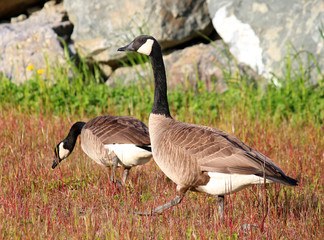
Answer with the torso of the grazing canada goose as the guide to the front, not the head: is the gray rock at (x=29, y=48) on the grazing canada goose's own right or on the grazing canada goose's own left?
on the grazing canada goose's own right

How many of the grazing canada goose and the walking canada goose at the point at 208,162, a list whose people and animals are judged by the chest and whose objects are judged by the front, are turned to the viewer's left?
2

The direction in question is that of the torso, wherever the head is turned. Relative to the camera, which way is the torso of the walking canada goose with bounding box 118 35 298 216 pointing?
to the viewer's left

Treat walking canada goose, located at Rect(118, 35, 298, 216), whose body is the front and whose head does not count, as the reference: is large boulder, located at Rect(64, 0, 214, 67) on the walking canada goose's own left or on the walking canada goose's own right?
on the walking canada goose's own right

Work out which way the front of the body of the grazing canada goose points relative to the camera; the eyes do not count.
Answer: to the viewer's left

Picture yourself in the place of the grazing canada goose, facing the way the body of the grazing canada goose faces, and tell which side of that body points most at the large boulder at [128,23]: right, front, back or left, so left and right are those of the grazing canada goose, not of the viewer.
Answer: right

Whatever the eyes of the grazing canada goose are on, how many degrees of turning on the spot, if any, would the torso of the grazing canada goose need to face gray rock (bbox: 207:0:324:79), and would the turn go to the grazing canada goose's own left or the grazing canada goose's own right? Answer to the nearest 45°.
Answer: approximately 135° to the grazing canada goose's own right

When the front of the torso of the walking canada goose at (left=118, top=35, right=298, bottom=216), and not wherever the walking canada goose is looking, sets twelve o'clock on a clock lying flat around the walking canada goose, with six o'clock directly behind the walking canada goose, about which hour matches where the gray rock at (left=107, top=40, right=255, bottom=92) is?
The gray rock is roughly at 3 o'clock from the walking canada goose.
